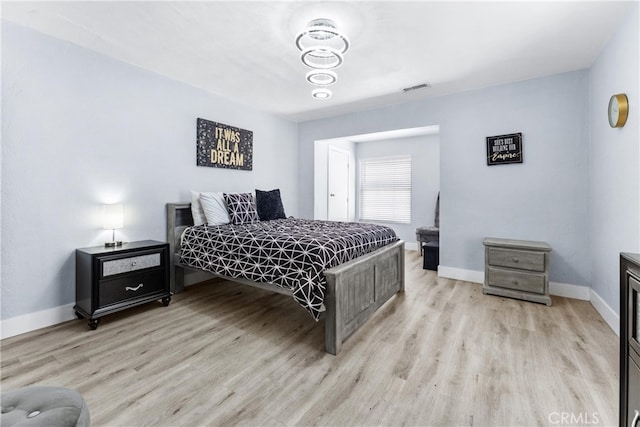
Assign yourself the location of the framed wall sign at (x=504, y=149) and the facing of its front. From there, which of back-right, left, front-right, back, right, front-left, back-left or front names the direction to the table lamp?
front-right

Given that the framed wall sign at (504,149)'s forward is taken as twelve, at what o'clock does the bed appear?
The bed is roughly at 1 o'clock from the framed wall sign.

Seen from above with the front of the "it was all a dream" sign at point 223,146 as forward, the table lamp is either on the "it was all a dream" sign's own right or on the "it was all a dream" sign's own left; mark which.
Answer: on the "it was all a dream" sign's own right

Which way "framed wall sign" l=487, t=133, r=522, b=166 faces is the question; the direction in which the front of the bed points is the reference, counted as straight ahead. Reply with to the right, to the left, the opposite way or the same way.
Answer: to the right

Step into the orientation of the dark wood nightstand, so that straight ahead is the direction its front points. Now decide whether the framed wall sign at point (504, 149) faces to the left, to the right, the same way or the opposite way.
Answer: to the right

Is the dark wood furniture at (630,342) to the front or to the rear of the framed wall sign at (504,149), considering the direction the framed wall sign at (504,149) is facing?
to the front

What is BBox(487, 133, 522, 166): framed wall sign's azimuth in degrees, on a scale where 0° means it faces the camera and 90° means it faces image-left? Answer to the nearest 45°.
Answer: approximately 0°

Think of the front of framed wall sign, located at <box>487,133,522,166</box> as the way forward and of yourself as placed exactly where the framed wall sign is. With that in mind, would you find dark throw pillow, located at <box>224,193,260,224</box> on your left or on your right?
on your right

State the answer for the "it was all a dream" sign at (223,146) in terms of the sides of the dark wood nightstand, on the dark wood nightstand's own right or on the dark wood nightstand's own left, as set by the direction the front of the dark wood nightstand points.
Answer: on the dark wood nightstand's own left

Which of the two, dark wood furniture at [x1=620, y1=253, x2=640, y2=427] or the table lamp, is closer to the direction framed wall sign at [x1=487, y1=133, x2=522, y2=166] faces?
the dark wood furniture

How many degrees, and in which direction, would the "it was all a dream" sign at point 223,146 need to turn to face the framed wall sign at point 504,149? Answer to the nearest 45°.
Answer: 0° — it already faces it
